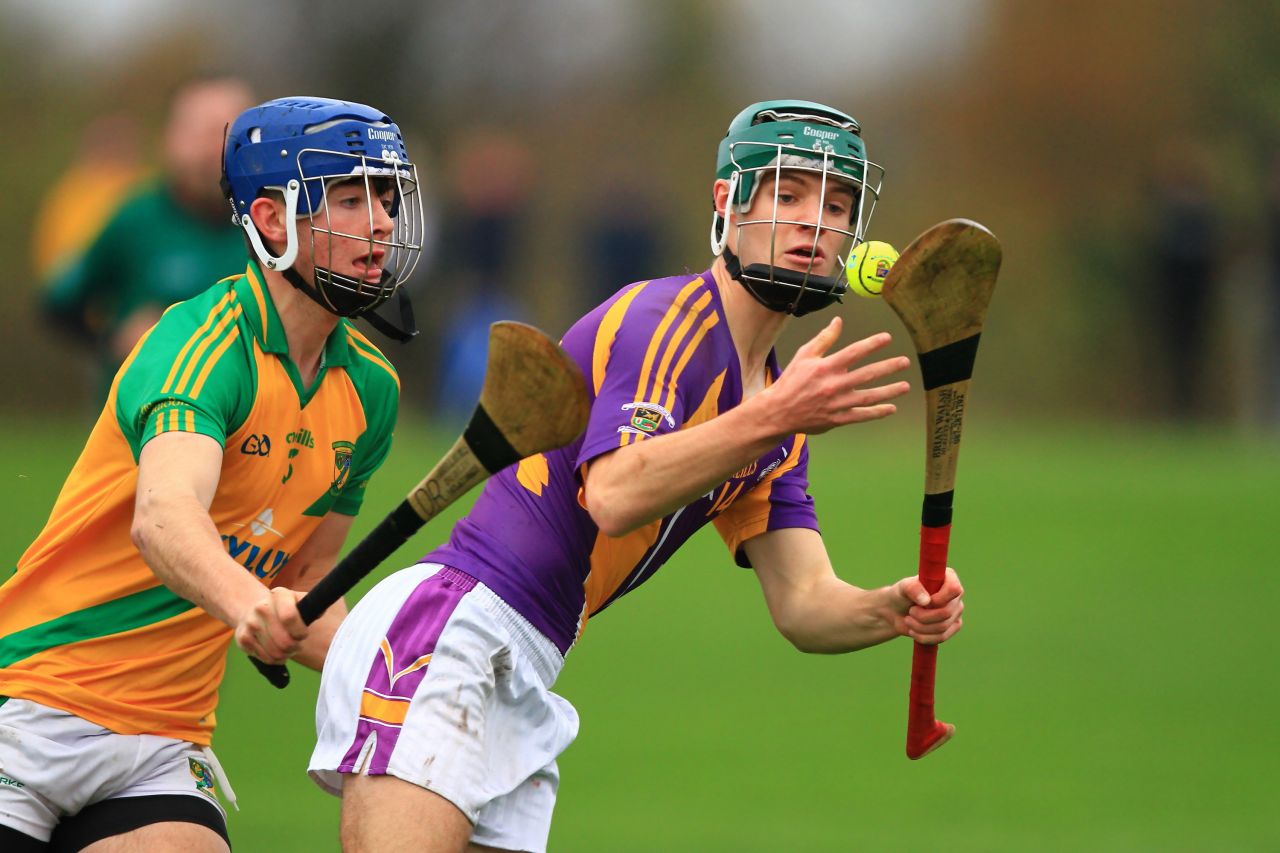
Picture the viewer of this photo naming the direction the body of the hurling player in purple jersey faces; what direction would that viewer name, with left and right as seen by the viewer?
facing the viewer and to the right of the viewer

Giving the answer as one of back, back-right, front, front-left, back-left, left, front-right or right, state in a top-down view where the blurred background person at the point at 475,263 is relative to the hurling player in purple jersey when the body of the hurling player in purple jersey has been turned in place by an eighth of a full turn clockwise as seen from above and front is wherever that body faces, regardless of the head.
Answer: back

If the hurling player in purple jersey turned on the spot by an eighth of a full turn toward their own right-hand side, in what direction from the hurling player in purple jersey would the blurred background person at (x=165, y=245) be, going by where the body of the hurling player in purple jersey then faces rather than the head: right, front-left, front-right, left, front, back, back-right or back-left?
back-right

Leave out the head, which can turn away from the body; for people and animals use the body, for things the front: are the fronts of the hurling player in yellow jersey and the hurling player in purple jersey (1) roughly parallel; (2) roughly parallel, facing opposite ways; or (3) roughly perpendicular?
roughly parallel

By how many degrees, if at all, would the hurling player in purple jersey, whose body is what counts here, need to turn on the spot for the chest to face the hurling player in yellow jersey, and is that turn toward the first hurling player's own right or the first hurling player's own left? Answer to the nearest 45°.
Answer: approximately 135° to the first hurling player's own right

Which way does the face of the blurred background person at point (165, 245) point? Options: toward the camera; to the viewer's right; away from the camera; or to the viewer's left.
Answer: toward the camera

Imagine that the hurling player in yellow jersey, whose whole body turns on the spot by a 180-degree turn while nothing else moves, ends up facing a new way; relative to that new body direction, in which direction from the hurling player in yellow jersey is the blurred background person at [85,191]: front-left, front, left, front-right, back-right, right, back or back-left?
front-right

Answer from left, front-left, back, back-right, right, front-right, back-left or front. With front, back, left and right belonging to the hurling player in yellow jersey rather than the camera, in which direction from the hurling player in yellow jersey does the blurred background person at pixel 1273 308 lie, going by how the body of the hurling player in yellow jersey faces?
left

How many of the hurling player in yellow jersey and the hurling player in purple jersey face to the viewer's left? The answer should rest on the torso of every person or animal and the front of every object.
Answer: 0

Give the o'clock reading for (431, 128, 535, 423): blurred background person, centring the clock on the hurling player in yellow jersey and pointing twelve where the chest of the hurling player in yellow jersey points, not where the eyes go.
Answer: The blurred background person is roughly at 8 o'clock from the hurling player in yellow jersey.

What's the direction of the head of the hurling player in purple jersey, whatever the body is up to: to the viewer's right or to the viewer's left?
to the viewer's right

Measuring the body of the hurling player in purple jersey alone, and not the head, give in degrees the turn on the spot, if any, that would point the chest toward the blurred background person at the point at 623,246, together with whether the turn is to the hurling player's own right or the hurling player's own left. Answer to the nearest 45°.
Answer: approximately 135° to the hurling player's own left

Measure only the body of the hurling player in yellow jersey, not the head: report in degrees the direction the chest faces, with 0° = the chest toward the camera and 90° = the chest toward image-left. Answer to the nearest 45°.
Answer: approximately 315°

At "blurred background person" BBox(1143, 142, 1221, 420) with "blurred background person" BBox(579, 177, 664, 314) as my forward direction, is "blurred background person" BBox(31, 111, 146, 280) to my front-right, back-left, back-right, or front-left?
front-left

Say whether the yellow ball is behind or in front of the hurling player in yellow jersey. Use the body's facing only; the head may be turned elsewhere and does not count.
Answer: in front
